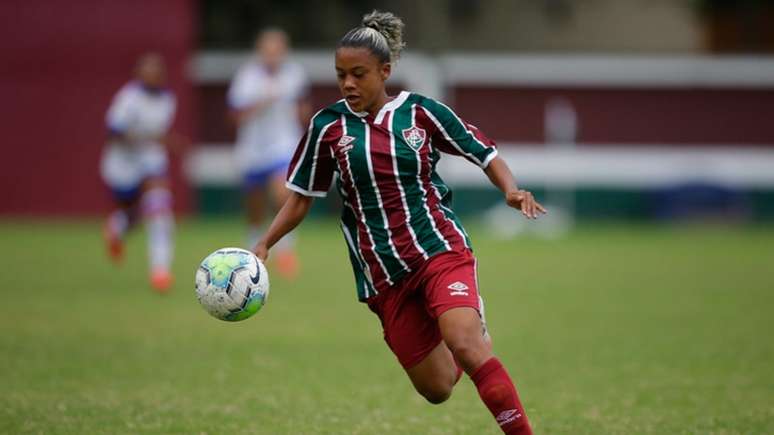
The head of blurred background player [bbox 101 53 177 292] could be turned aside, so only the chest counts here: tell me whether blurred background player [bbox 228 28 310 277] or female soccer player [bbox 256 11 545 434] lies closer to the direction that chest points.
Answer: the female soccer player

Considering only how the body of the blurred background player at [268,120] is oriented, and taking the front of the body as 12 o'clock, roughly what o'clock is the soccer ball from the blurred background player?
The soccer ball is roughly at 12 o'clock from the blurred background player.

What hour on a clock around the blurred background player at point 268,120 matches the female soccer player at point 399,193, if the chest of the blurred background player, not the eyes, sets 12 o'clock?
The female soccer player is roughly at 12 o'clock from the blurred background player.

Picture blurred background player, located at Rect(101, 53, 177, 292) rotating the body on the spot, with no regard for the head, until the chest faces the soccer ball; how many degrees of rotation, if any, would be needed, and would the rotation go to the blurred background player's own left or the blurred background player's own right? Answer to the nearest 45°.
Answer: approximately 45° to the blurred background player's own right

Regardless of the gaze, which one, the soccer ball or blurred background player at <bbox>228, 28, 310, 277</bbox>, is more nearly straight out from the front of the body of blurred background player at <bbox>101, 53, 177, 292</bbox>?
the soccer ball

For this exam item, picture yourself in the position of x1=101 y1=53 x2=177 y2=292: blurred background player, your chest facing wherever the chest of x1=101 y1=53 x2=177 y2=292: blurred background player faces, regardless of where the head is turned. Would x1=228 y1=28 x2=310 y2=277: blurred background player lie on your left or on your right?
on your left

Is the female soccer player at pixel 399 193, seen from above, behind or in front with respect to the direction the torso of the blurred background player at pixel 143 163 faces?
in front

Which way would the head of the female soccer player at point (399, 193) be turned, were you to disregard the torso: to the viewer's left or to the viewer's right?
to the viewer's left

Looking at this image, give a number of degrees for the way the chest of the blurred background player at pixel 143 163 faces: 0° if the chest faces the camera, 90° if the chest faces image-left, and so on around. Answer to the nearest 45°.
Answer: approximately 315°

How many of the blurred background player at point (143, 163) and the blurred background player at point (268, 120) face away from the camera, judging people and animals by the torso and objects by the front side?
0

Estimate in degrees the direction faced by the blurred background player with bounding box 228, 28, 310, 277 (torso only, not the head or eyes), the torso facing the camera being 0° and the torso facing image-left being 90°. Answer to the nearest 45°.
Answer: approximately 0°

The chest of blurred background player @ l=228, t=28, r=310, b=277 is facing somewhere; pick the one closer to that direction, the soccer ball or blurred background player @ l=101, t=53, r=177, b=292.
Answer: the soccer ball
